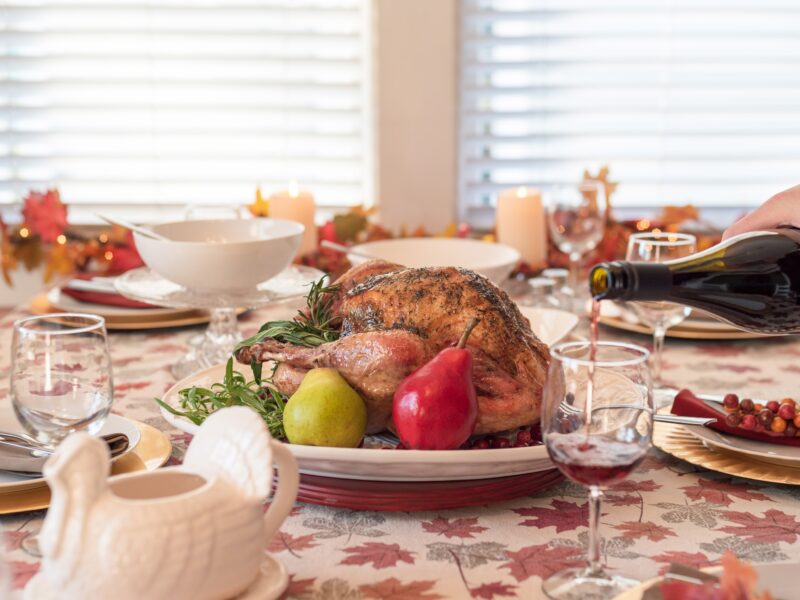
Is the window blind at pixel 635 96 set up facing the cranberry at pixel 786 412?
yes

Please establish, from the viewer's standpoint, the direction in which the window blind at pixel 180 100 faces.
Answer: facing the viewer

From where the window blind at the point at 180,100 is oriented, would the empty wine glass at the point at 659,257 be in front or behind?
in front

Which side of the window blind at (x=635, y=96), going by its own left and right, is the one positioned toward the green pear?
front

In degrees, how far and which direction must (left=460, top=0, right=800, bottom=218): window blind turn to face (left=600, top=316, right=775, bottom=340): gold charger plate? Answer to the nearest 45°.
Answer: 0° — it already faces it

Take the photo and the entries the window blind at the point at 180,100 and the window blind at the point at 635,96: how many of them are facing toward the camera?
2

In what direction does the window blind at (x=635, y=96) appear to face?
toward the camera

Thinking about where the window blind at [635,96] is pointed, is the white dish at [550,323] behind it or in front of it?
in front

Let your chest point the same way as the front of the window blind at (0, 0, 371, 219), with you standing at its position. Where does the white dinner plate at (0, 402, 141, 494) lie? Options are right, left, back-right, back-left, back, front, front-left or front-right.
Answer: front

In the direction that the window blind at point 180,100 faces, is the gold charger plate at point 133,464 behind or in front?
in front

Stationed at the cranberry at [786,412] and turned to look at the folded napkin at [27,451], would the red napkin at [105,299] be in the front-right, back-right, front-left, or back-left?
front-right

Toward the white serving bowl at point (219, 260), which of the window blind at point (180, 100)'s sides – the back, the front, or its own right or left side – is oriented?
front

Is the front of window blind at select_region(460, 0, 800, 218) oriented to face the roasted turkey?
yes
